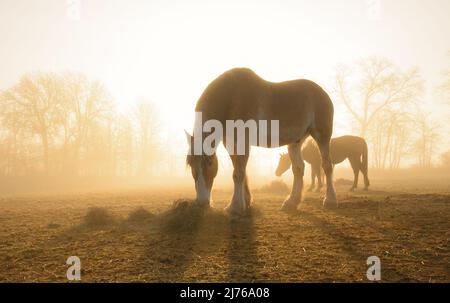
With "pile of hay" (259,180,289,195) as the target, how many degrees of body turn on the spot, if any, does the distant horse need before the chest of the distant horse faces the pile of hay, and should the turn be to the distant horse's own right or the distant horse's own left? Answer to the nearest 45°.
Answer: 0° — it already faces it

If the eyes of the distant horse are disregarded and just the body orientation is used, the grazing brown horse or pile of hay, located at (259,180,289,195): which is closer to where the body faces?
the pile of hay

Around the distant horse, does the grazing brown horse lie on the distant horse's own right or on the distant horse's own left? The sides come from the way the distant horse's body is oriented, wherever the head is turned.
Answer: on the distant horse's own left

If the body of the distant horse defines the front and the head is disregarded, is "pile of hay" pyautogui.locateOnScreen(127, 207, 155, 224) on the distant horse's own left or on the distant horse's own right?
on the distant horse's own left

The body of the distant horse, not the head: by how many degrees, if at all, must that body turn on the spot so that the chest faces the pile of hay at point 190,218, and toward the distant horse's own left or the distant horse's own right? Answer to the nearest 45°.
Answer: approximately 90° to the distant horse's own left

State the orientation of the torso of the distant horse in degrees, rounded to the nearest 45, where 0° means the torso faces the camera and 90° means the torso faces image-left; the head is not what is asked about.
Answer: approximately 90°
